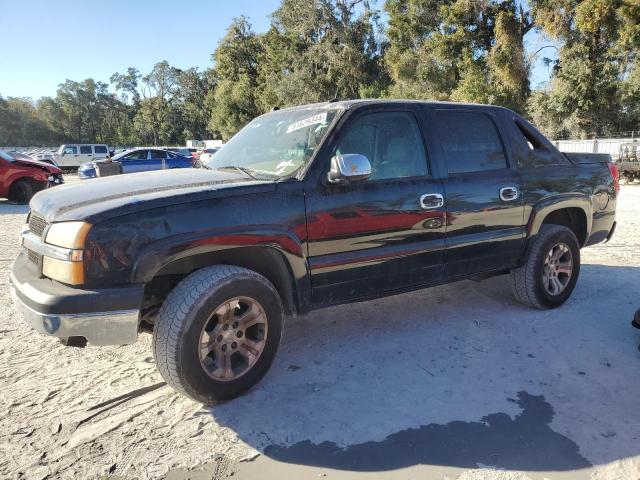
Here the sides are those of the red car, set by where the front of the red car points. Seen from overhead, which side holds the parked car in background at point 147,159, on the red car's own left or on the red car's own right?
on the red car's own left

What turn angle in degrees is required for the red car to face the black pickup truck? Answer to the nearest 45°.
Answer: approximately 45° to its right

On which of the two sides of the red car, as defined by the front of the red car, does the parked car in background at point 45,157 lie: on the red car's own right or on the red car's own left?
on the red car's own left

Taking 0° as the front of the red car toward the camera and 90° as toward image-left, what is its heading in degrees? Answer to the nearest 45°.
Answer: approximately 315°

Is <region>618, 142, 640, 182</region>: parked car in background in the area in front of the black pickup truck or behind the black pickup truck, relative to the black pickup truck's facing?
behind

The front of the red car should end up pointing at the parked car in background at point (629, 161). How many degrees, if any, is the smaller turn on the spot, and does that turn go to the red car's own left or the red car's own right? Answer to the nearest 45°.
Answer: approximately 45° to the red car's own left

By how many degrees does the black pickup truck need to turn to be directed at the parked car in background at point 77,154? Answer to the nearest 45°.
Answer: approximately 90° to its right

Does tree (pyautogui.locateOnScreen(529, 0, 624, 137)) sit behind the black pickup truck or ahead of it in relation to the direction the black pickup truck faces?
behind

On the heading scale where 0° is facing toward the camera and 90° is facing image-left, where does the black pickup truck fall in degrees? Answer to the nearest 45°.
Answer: approximately 45°
